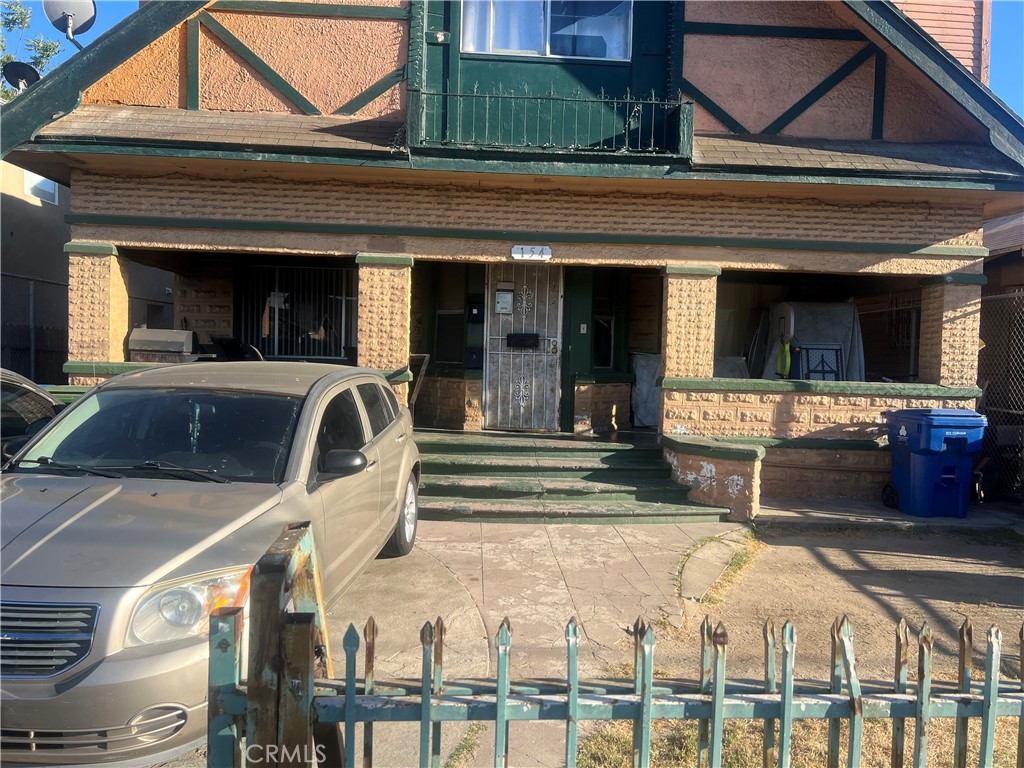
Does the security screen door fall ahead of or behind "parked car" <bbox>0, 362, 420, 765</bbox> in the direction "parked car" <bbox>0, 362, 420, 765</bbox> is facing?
behind

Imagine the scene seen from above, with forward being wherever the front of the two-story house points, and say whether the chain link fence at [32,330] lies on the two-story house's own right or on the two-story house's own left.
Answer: on the two-story house's own right

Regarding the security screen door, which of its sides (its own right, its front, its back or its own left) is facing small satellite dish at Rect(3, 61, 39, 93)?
right

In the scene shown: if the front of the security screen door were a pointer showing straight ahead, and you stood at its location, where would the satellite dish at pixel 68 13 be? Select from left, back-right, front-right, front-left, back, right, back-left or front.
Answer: right

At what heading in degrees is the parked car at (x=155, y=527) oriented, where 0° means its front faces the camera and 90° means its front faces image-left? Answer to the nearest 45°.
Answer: approximately 45°
